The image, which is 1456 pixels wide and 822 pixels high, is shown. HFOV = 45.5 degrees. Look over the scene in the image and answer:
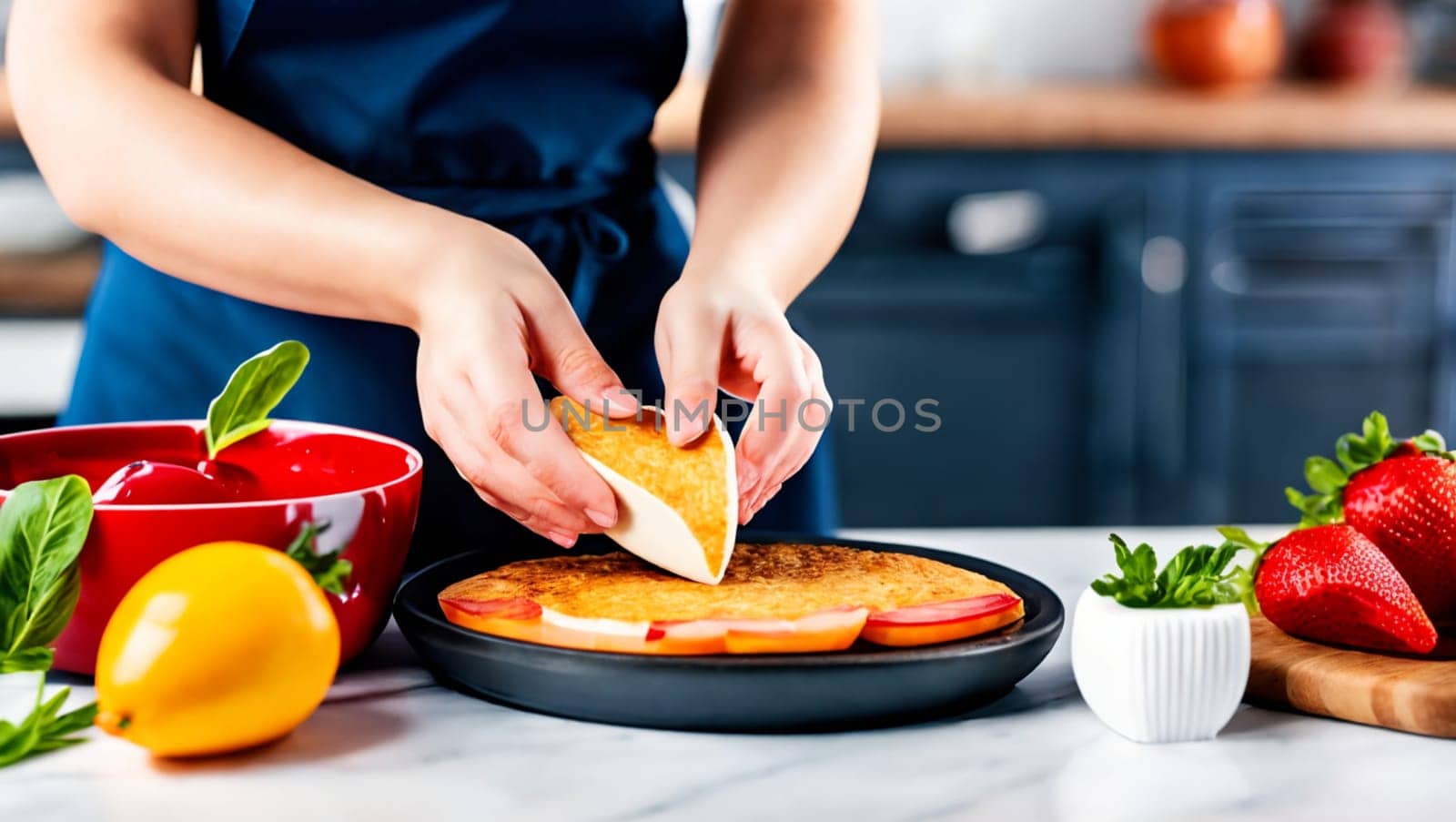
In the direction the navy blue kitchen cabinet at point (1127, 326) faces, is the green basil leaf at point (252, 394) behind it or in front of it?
in front

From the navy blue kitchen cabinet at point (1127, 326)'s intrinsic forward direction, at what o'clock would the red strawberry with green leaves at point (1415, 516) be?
The red strawberry with green leaves is roughly at 12 o'clock from the navy blue kitchen cabinet.

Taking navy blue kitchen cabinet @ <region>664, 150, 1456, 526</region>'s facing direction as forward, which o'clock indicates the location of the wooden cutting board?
The wooden cutting board is roughly at 12 o'clock from the navy blue kitchen cabinet.

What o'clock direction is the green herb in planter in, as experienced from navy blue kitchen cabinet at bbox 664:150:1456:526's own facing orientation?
The green herb in planter is roughly at 12 o'clock from the navy blue kitchen cabinet.

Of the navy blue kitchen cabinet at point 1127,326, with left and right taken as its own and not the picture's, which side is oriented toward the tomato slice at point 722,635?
front

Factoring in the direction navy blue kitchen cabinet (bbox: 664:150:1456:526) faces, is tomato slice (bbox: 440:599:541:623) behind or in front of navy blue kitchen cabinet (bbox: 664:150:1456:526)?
in front

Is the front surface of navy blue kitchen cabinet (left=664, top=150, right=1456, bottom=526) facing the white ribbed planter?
yes

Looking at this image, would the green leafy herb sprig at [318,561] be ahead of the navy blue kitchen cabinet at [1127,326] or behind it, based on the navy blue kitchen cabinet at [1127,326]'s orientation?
ahead

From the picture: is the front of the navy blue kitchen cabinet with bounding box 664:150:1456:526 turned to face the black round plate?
yes

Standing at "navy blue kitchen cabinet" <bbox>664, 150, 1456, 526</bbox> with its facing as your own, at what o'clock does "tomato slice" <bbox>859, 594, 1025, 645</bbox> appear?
The tomato slice is roughly at 12 o'clock from the navy blue kitchen cabinet.

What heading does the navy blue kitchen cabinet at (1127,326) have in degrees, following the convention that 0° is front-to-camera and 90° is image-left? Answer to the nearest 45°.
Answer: approximately 0°
